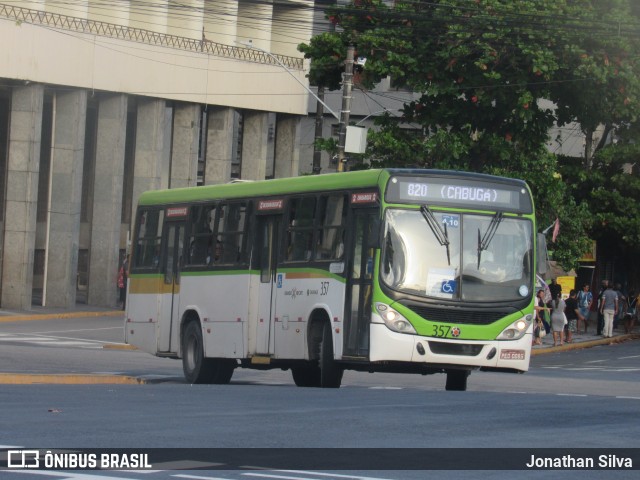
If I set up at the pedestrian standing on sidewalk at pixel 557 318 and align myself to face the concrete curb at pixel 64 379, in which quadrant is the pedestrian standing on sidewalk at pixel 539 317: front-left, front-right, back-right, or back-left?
front-right

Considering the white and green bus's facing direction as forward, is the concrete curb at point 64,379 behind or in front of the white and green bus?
behind

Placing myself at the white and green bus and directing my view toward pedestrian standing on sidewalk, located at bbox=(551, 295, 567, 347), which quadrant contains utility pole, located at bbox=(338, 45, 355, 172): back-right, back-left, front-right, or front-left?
front-left

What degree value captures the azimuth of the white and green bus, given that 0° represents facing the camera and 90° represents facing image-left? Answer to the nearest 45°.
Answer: approximately 315°

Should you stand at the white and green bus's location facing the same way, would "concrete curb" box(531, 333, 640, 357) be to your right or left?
on your left

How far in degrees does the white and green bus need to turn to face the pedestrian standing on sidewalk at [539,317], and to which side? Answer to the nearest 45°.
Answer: approximately 135° to its left

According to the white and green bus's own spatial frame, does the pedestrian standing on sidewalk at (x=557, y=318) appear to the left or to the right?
on its left

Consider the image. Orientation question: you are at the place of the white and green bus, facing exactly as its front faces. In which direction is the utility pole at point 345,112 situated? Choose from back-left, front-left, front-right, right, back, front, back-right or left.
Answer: back-left
